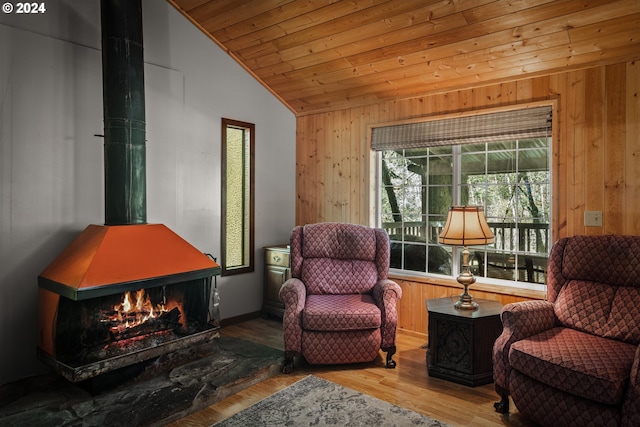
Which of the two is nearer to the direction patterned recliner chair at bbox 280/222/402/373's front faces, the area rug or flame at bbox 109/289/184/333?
the area rug

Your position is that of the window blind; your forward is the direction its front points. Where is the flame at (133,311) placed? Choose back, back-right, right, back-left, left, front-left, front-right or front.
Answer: front

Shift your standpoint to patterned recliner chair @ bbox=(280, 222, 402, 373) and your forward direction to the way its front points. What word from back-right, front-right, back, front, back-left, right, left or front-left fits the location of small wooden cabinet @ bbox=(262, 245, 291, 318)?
back-right

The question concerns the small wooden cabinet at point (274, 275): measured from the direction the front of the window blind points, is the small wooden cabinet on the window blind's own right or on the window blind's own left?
on the window blind's own right

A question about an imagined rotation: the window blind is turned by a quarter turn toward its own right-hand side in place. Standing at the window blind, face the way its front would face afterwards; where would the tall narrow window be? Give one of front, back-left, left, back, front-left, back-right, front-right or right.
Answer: front-left

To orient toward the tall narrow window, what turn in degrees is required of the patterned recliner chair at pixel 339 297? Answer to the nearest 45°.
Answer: approximately 135° to its right

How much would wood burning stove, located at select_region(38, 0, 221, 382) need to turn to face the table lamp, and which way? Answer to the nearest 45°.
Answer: approximately 45° to its left

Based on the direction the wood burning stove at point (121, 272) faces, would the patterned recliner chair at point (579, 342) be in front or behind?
in front

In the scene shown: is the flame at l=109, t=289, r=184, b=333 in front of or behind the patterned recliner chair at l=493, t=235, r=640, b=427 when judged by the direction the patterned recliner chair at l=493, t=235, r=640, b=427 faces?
in front

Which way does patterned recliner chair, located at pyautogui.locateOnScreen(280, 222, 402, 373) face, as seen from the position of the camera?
facing the viewer

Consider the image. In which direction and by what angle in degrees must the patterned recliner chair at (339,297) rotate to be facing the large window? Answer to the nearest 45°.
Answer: approximately 135° to its left

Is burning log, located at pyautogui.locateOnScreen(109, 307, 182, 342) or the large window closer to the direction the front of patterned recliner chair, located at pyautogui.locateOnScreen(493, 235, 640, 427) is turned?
the burning log

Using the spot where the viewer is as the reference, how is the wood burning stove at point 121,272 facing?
facing the viewer and to the right of the viewer

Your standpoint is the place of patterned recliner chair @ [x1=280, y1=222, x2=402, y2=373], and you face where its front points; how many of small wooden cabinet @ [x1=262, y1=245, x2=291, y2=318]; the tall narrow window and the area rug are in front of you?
1

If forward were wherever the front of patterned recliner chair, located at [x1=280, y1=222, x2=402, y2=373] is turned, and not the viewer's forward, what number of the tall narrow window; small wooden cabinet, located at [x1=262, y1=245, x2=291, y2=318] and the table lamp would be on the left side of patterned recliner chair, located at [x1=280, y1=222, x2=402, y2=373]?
1

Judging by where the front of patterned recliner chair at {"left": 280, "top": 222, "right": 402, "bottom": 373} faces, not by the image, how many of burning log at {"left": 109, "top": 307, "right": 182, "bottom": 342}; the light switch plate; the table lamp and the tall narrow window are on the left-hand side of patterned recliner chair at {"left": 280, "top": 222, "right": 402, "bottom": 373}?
2

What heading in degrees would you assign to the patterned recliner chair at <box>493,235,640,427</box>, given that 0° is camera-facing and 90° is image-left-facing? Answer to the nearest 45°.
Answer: approximately 45°
